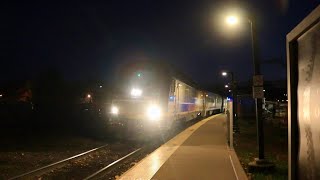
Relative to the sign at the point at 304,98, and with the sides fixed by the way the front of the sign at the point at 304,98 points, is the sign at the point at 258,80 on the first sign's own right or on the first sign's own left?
on the first sign's own right

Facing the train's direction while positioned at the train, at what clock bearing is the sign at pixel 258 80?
The sign is roughly at 10 o'clock from the train.

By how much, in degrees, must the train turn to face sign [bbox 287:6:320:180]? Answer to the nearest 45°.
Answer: approximately 45° to its left

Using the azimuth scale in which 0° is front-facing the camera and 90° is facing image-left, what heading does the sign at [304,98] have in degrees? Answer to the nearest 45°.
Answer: approximately 45°

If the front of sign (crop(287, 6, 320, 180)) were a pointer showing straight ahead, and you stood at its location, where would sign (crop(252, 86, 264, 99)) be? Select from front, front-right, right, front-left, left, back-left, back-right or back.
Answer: back-right

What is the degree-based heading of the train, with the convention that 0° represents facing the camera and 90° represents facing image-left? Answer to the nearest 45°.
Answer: approximately 45°
